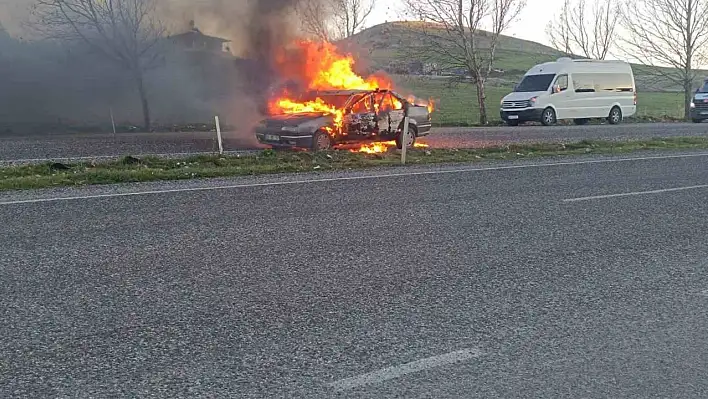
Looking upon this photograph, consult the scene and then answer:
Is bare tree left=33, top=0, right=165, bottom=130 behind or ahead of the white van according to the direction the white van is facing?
ahead

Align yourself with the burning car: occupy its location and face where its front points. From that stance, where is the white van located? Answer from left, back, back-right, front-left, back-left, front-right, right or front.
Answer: back

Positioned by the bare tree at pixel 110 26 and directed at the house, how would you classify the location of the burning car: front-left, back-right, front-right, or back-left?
back-right

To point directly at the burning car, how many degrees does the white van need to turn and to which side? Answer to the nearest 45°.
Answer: approximately 45° to its left

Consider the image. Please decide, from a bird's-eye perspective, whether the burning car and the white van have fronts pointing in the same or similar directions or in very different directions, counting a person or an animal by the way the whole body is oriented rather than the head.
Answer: same or similar directions

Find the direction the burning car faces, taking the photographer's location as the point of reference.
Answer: facing the viewer and to the left of the viewer

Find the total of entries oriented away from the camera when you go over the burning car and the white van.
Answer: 0

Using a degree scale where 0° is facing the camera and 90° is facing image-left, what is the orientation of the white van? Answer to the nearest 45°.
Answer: approximately 45°

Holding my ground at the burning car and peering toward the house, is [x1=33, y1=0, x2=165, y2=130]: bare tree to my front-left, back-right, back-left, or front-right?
front-left
